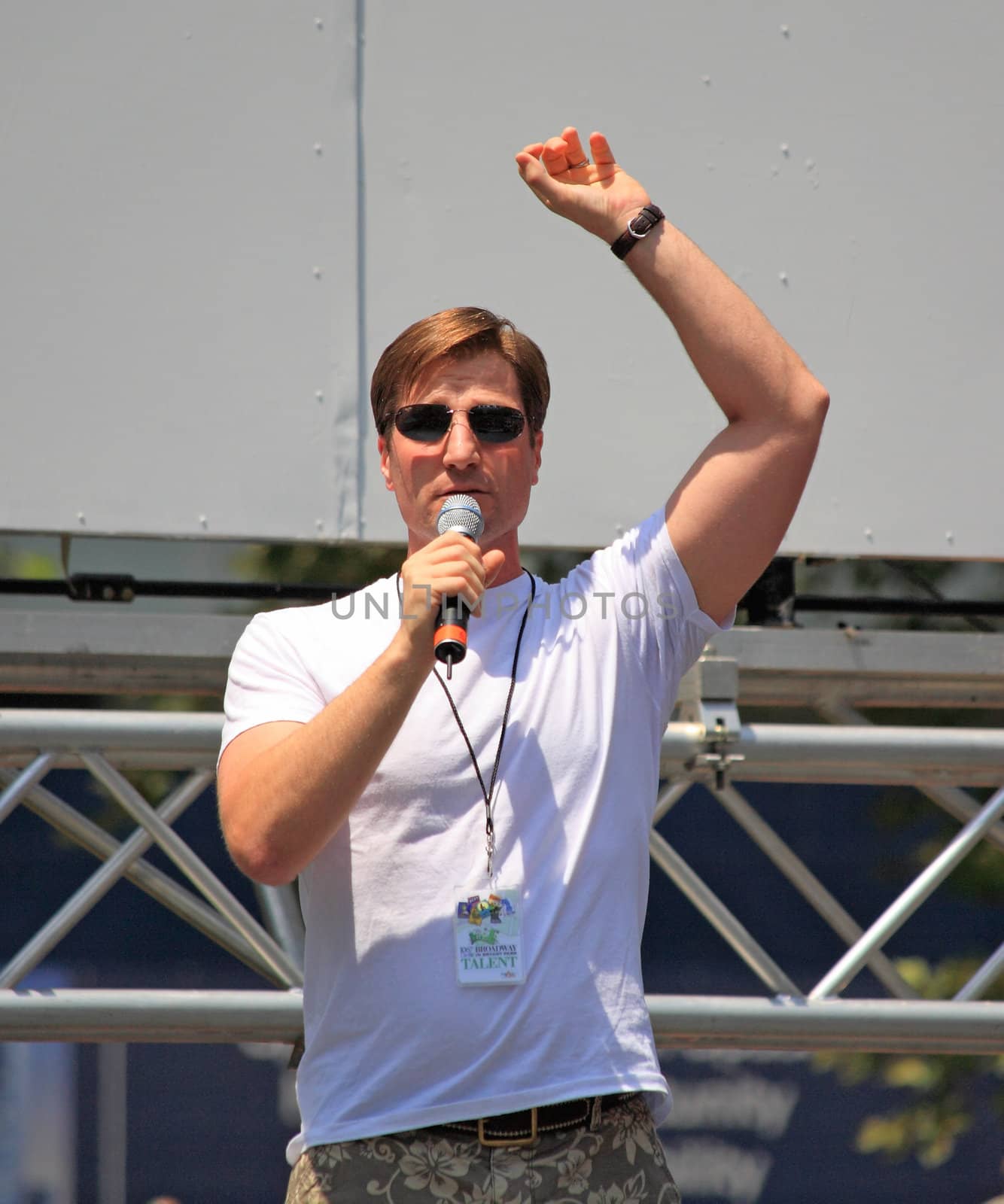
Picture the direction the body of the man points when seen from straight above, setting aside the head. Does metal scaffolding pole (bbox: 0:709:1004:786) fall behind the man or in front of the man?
behind

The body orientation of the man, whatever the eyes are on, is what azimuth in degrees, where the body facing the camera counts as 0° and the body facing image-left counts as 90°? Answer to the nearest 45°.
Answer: approximately 0°

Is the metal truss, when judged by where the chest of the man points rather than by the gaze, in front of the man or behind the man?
behind
